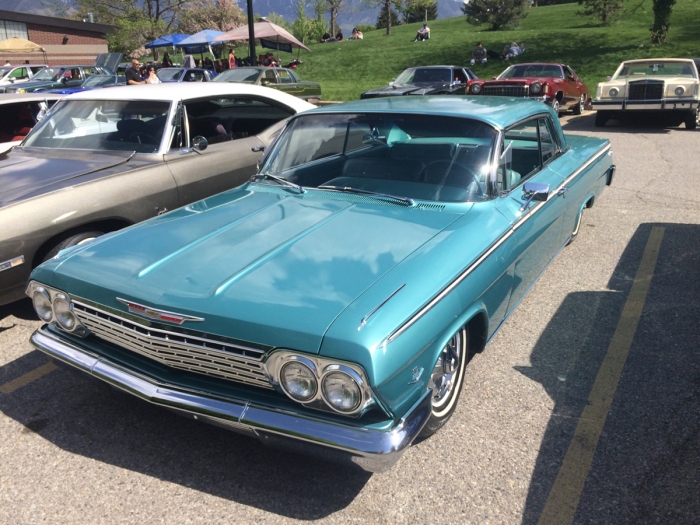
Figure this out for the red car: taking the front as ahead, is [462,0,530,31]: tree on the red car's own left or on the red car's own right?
on the red car's own right

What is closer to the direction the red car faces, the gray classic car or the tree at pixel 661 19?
the gray classic car

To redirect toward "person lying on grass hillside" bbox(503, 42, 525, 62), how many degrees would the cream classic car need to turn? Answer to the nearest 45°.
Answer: approximately 180°

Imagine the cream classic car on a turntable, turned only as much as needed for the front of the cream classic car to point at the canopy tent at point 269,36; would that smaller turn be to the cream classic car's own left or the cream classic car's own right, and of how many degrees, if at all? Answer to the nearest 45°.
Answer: approximately 135° to the cream classic car's own right

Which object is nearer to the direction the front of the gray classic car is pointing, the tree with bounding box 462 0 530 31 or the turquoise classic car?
the turquoise classic car

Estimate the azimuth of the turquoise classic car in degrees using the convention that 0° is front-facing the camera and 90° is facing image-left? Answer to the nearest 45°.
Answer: approximately 45°

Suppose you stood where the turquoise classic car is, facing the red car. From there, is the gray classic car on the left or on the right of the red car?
left
